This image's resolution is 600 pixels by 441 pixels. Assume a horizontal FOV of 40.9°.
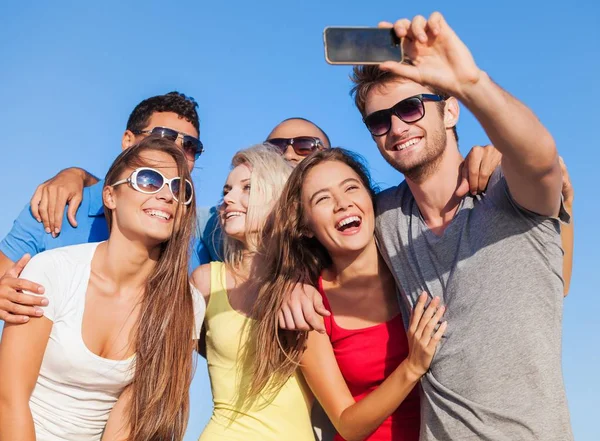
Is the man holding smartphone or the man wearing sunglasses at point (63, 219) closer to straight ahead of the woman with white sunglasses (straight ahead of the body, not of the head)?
the man holding smartphone

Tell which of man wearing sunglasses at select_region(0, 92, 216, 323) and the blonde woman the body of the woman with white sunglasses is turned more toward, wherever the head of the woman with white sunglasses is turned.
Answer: the blonde woman

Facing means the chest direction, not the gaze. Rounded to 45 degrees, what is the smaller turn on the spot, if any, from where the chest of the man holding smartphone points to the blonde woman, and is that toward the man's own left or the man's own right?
approximately 90° to the man's own right

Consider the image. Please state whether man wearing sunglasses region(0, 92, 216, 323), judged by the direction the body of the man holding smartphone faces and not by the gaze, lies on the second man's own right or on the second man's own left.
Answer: on the second man's own right

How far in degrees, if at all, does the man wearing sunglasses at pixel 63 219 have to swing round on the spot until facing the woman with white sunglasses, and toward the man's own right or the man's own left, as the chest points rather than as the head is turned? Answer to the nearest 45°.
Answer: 0° — they already face them

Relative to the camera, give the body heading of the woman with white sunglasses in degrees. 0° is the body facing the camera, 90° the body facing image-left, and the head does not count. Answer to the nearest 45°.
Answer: approximately 315°

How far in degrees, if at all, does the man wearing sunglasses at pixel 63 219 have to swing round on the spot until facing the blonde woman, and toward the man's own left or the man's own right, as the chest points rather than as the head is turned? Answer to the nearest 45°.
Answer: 0° — they already face them

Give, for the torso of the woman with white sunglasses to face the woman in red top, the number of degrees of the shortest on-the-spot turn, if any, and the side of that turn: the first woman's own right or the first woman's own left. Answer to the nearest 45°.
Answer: approximately 45° to the first woman's own left

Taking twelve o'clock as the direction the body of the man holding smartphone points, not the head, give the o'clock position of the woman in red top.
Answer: The woman in red top is roughly at 3 o'clock from the man holding smartphone.

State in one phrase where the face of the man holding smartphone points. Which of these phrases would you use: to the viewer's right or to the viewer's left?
to the viewer's left

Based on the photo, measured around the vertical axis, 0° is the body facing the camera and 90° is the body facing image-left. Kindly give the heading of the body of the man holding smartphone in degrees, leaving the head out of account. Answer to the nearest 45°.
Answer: approximately 45°

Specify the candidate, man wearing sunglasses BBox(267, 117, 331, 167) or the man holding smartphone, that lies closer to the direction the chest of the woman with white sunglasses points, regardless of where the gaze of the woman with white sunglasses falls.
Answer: the man holding smartphone
